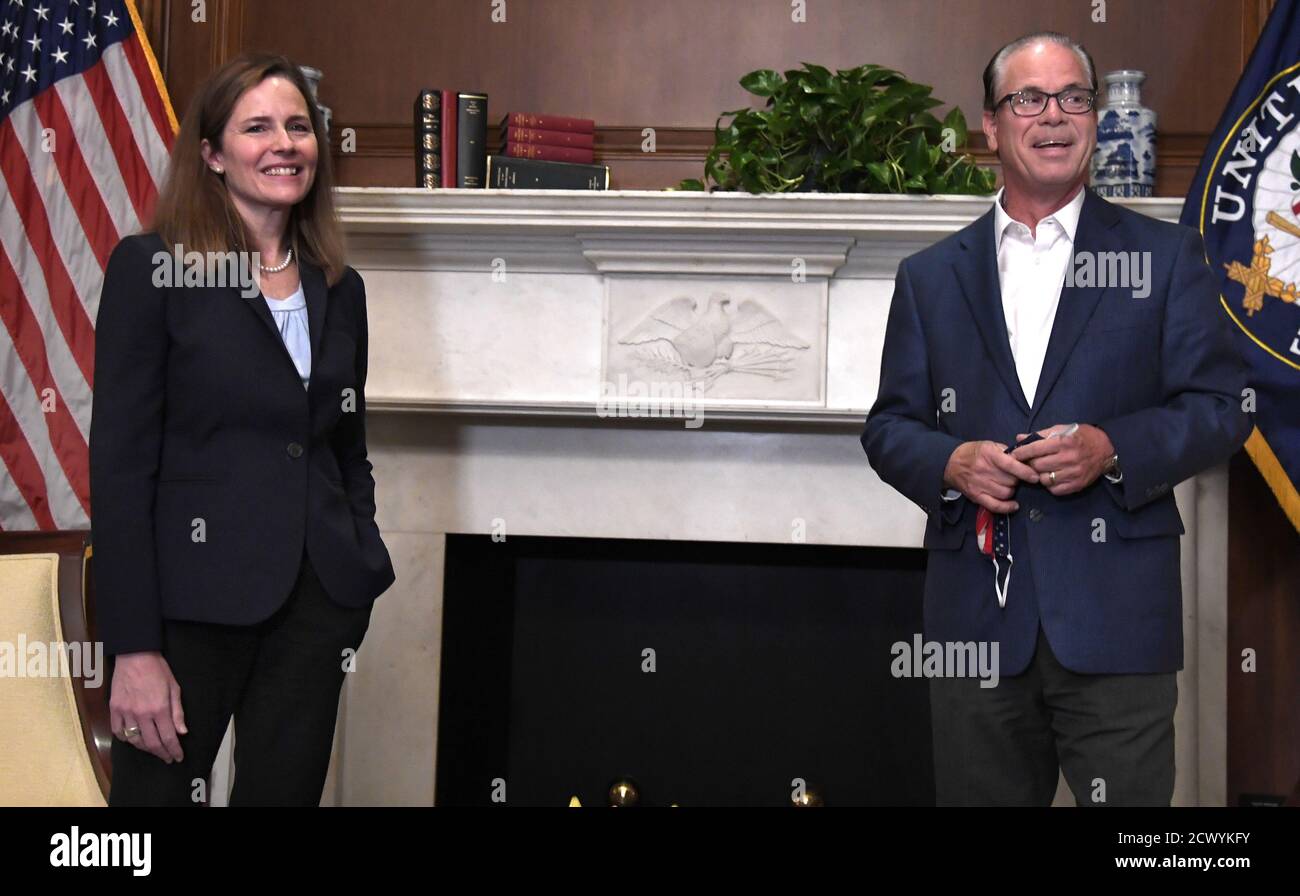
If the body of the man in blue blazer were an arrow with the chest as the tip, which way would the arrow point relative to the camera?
toward the camera

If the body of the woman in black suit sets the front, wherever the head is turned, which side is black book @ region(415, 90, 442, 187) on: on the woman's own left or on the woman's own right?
on the woman's own left

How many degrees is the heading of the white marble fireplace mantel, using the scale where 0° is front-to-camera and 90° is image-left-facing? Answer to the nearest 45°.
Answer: approximately 0°

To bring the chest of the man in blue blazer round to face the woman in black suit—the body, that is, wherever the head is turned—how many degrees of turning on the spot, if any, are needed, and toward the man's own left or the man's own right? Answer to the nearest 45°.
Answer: approximately 90° to the man's own right

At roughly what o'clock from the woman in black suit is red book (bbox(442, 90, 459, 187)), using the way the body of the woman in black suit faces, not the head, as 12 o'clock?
The red book is roughly at 8 o'clock from the woman in black suit.

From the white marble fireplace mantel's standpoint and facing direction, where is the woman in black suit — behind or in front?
in front

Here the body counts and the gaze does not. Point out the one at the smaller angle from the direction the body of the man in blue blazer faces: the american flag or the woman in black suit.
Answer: the woman in black suit

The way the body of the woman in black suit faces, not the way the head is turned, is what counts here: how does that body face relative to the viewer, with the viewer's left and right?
facing the viewer and to the right of the viewer

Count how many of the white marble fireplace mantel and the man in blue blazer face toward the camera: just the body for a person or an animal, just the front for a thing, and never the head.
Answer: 2

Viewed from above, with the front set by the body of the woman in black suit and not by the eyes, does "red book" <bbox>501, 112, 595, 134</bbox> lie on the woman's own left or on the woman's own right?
on the woman's own left

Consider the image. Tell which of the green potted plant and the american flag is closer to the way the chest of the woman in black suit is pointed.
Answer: the green potted plant
